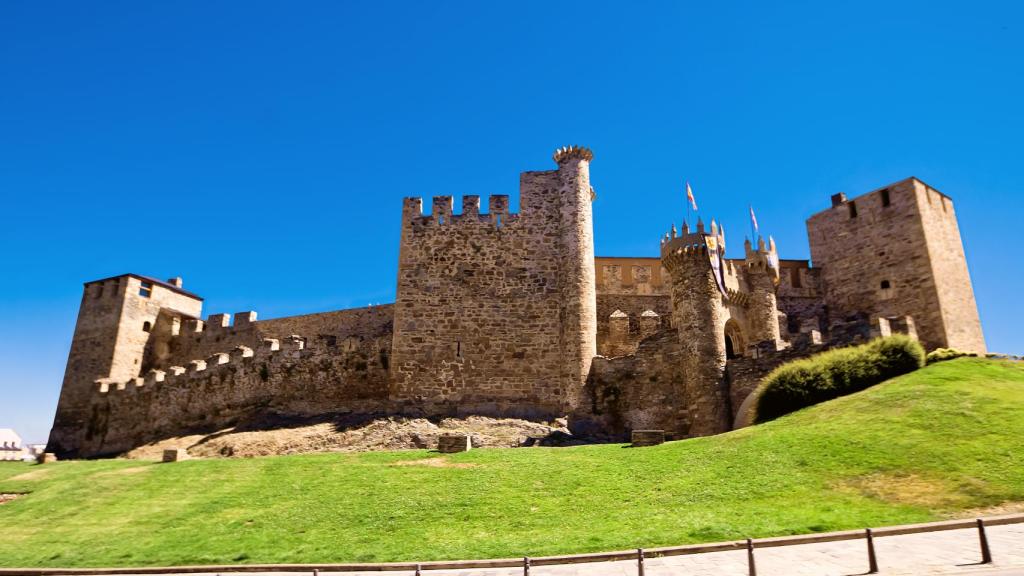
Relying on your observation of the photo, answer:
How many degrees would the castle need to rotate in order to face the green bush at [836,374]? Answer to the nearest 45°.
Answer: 0° — it already faces it

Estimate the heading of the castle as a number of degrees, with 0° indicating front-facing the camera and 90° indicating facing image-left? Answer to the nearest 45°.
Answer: approximately 315°
